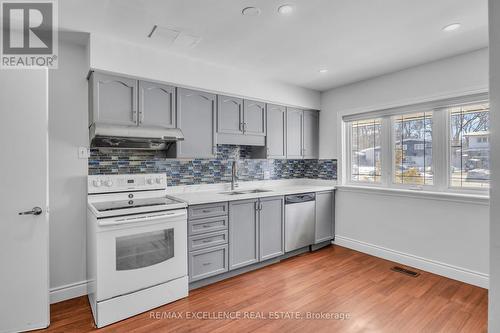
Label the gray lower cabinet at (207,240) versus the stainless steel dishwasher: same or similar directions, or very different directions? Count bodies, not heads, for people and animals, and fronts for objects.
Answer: same or similar directions

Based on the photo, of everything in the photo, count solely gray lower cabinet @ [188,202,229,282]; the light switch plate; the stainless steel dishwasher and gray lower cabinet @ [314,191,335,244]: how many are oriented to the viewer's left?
0

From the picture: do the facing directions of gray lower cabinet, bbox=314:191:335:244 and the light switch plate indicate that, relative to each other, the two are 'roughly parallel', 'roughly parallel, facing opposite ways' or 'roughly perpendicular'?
roughly parallel

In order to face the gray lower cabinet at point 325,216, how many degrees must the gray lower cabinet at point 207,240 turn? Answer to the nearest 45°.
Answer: approximately 90° to its left

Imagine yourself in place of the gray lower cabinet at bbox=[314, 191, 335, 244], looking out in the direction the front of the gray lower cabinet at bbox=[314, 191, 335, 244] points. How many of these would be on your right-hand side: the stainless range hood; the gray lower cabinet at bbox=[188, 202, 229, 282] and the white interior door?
3

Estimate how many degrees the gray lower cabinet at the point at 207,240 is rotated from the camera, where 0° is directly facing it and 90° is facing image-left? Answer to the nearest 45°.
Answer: approximately 315°

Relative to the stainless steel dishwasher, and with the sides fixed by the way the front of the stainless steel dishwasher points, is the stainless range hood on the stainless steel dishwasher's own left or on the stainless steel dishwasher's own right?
on the stainless steel dishwasher's own right

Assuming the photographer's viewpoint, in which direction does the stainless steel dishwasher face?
facing the viewer and to the right of the viewer

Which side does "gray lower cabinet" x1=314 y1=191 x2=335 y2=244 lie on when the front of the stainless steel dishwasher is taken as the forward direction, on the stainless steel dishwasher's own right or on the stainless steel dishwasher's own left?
on the stainless steel dishwasher's own left

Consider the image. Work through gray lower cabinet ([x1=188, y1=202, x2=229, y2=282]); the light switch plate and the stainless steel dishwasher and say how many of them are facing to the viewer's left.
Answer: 0

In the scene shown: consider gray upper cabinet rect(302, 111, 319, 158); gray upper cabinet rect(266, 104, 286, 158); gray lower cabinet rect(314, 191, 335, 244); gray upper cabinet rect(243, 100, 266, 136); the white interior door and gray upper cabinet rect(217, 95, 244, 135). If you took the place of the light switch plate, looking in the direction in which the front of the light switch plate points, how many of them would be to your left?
5

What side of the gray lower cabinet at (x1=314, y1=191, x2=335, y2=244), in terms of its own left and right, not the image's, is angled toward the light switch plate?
right

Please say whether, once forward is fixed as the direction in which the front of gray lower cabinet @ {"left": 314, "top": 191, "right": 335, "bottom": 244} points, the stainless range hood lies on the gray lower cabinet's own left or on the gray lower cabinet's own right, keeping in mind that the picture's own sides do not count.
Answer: on the gray lower cabinet's own right

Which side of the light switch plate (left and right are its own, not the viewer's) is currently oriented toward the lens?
front

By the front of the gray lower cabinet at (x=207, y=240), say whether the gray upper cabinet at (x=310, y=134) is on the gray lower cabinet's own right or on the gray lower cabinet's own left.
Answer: on the gray lower cabinet's own left
